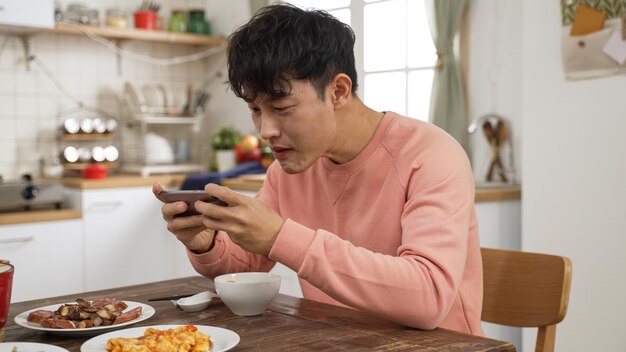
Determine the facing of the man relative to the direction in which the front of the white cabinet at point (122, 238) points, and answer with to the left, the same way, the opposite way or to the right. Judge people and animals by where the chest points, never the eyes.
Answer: to the right

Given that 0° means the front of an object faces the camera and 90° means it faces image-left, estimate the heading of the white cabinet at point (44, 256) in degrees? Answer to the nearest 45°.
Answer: approximately 315°

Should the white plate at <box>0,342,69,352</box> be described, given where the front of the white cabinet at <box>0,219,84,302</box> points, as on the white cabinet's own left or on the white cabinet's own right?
on the white cabinet's own right

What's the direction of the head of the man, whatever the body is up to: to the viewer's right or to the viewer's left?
to the viewer's left

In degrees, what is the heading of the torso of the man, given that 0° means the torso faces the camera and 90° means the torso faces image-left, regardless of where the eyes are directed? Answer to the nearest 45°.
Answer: approximately 45°
